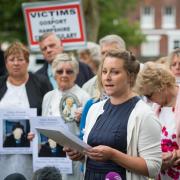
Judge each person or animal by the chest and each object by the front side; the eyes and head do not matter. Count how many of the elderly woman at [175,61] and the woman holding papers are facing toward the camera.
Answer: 2

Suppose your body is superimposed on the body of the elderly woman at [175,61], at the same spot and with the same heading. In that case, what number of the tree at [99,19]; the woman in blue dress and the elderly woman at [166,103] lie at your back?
1

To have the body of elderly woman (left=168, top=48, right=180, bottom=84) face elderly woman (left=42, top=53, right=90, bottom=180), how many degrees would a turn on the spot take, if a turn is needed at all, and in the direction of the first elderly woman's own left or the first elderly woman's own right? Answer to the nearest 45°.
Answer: approximately 90° to the first elderly woman's own right

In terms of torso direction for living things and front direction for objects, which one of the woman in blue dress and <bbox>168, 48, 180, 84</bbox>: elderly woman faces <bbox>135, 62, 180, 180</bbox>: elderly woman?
<bbox>168, 48, 180, 84</bbox>: elderly woman

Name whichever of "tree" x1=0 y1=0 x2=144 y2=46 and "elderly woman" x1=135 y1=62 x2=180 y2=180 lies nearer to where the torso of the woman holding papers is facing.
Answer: the elderly woman

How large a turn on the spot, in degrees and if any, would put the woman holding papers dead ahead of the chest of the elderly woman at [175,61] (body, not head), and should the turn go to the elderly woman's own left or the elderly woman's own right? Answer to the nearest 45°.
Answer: approximately 90° to the elderly woman's own right
